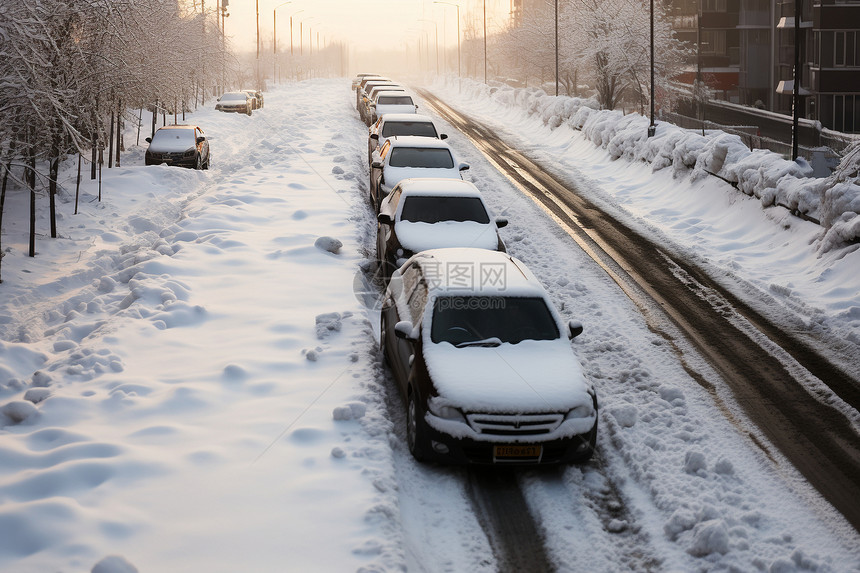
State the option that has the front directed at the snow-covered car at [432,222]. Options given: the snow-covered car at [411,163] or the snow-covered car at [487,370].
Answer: the snow-covered car at [411,163]

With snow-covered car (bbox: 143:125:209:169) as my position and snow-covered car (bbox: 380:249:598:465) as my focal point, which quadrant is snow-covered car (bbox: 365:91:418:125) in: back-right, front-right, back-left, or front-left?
back-left

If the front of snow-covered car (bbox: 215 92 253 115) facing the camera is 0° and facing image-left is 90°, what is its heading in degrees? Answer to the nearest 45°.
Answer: approximately 45°

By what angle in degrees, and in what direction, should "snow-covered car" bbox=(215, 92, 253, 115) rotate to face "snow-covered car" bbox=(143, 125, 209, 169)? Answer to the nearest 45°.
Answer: approximately 45° to its left

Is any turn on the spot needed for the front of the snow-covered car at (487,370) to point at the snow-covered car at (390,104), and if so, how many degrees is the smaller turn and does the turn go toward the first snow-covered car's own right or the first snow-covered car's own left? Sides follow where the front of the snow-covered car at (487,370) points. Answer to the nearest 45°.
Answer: approximately 180°

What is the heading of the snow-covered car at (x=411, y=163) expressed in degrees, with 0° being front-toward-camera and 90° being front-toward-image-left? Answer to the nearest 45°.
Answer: approximately 0°

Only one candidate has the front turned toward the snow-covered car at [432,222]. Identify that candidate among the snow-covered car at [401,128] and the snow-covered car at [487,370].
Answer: the snow-covered car at [401,128]

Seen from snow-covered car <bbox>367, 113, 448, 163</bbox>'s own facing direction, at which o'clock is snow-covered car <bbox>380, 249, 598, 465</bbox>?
snow-covered car <bbox>380, 249, 598, 465</bbox> is roughly at 12 o'clock from snow-covered car <bbox>367, 113, 448, 163</bbox>.

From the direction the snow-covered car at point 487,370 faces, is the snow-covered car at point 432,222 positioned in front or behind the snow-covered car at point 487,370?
behind

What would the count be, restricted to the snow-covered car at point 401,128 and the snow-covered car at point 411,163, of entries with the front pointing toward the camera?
2
